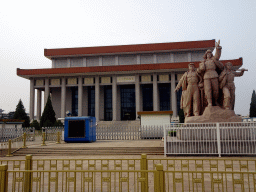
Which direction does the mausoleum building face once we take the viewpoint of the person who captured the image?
facing the viewer

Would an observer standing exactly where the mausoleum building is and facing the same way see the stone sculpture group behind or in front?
in front

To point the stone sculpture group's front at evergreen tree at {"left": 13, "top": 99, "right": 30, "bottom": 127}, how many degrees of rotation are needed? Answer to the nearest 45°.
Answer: approximately 135° to its right

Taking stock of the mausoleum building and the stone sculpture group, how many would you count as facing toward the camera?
2

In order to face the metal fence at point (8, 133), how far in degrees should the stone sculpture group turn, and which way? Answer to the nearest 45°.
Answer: approximately 90° to its right

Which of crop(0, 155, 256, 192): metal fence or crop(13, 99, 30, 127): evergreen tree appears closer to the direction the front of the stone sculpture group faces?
the metal fence

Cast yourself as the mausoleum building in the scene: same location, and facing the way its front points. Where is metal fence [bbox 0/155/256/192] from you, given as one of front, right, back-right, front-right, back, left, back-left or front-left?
front

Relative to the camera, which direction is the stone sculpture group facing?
toward the camera
